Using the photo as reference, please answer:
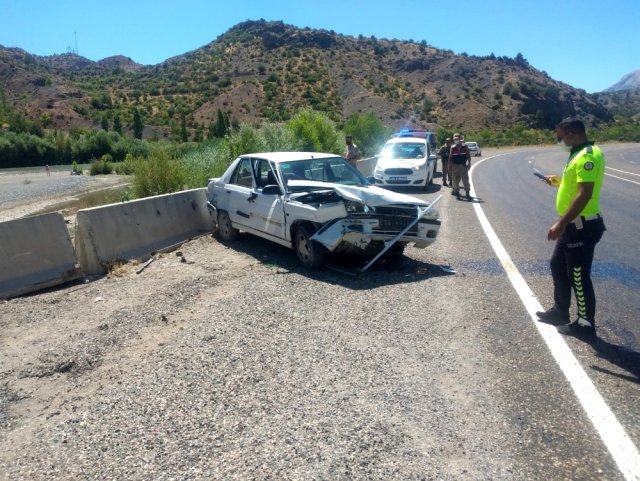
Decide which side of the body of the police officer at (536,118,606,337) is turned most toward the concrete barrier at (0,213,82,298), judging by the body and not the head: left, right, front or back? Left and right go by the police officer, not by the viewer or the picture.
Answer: front

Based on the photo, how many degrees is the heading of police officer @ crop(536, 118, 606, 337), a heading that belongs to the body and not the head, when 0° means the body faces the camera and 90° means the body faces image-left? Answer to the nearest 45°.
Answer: approximately 90°

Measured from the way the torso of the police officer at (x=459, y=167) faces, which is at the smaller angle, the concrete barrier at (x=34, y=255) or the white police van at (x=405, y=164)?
the concrete barrier

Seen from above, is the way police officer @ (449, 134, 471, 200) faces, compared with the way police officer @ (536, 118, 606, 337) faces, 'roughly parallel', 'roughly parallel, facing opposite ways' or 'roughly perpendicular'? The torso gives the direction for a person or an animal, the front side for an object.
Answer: roughly perpendicular

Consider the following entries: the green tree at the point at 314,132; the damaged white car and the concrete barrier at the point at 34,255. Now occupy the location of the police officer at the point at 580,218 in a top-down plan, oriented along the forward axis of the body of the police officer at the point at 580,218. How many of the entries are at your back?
0

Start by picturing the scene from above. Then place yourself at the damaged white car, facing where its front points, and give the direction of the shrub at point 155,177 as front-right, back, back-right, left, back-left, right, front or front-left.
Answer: back

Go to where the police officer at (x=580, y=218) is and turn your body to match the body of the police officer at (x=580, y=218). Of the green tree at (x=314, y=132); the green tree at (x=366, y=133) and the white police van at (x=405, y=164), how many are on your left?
0

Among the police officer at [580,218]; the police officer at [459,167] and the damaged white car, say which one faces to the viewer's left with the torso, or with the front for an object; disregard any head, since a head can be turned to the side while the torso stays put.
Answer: the police officer at [580,218]

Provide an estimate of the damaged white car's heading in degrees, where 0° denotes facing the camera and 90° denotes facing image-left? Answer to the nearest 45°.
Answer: approximately 315°

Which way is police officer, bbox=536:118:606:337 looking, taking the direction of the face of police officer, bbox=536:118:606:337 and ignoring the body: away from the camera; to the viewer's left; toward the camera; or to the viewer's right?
to the viewer's left

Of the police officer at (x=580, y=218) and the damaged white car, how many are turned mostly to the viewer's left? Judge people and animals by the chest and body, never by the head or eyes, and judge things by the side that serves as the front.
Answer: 1

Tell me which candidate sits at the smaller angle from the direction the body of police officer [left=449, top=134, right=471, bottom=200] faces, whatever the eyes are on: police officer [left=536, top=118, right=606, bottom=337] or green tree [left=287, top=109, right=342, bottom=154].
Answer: the police officer

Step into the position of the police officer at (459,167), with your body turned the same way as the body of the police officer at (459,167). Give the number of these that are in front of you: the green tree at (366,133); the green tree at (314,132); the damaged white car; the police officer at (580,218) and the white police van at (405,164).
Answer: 2

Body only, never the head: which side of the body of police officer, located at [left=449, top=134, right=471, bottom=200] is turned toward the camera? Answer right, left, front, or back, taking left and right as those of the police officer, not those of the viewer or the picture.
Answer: front

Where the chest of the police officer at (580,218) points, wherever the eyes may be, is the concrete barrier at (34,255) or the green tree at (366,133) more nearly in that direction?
the concrete barrier

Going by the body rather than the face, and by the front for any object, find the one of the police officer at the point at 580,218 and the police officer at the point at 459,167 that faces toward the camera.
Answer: the police officer at the point at 459,167

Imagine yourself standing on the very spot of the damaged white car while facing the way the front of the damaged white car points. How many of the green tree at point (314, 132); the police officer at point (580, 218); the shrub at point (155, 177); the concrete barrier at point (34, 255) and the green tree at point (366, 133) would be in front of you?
1

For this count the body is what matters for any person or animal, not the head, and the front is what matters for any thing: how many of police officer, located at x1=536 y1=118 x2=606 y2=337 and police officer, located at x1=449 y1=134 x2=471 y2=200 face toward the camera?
1
